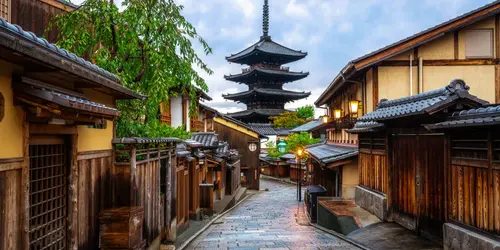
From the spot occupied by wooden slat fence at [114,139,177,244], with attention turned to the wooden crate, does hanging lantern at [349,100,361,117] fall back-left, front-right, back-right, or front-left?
back-left

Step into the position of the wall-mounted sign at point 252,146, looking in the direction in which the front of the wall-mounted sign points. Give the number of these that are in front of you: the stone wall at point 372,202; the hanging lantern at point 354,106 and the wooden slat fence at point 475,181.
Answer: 3

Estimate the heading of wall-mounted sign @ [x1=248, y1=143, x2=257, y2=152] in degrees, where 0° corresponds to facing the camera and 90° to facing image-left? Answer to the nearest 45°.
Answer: approximately 0°

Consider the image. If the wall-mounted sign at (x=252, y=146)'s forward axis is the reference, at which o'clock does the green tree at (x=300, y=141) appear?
The green tree is roughly at 8 o'clock from the wall-mounted sign.

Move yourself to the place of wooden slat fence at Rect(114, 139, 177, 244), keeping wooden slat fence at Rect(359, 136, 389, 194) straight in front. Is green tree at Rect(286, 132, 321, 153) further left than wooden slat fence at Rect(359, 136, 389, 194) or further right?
left

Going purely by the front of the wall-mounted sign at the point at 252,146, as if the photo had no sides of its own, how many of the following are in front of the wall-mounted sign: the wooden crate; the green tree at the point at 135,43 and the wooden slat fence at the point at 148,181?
3

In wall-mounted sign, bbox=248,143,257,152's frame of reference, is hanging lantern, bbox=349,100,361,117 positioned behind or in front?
in front

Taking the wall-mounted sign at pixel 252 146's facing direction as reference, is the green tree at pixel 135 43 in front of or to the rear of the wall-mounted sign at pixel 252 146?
in front

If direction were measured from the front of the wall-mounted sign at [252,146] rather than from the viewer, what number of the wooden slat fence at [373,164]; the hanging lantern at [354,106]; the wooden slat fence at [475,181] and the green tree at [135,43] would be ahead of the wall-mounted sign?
4

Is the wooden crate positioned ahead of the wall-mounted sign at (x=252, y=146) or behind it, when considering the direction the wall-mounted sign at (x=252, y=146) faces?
ahead
